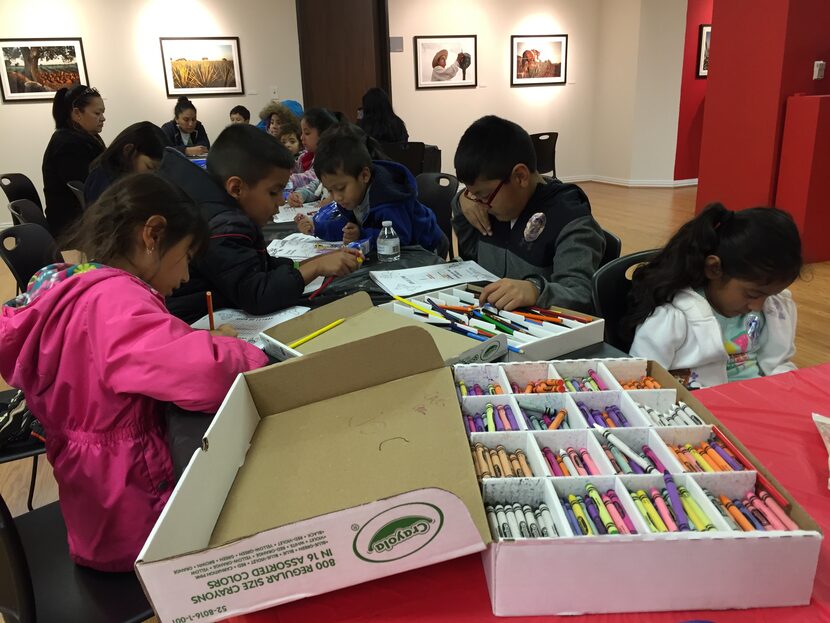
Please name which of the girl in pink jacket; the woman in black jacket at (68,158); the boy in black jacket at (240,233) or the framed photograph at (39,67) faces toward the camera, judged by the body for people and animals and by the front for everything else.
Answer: the framed photograph

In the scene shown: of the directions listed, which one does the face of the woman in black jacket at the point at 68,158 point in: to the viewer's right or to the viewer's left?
to the viewer's right

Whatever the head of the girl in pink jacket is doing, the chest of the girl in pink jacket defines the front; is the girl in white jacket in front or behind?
in front

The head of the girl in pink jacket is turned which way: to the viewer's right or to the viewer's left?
to the viewer's right

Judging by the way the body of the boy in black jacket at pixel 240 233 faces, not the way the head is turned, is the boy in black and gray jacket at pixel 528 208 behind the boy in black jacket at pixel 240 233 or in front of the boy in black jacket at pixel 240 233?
in front

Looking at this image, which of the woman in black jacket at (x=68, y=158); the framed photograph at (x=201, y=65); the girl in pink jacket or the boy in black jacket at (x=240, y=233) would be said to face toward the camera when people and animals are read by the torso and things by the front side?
the framed photograph

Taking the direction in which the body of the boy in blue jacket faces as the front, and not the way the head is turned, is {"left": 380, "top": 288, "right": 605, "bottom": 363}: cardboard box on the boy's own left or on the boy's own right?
on the boy's own left

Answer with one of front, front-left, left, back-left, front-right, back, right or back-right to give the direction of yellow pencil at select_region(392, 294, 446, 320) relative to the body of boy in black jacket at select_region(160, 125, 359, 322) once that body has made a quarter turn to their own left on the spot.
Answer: back-right

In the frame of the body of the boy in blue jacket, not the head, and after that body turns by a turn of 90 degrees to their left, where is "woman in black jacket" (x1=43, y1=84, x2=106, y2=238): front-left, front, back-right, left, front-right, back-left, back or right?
back

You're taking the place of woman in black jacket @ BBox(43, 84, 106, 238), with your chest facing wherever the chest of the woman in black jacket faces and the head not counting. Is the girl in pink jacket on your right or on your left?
on your right

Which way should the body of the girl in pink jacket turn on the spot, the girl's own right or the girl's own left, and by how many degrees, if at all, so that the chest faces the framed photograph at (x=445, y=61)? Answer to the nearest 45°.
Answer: approximately 45° to the girl's own left

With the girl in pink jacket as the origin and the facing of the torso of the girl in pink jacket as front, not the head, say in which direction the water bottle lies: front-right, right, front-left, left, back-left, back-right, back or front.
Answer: front-left
